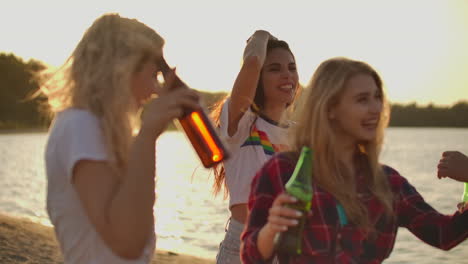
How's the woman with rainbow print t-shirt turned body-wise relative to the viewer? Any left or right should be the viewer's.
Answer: facing the viewer and to the right of the viewer

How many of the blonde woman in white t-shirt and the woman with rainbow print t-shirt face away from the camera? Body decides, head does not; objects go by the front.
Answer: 0

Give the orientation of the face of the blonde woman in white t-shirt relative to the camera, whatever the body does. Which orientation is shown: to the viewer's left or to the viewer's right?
to the viewer's right

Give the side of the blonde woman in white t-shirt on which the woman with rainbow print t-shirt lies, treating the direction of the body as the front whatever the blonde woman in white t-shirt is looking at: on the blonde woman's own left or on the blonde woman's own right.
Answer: on the blonde woman's own left

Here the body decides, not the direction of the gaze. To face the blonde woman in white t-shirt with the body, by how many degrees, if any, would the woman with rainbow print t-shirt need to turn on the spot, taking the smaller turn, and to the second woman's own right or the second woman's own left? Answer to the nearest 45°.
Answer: approximately 45° to the second woman's own right

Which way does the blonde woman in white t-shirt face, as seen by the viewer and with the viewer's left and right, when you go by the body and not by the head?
facing to the right of the viewer
